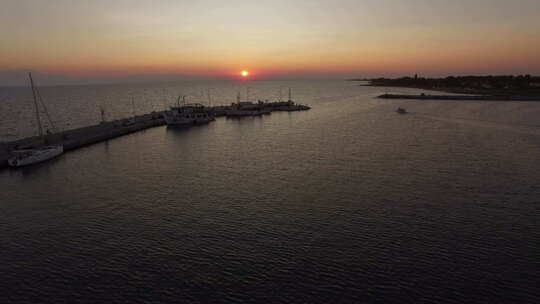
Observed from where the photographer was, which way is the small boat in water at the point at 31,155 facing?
facing away from the viewer and to the right of the viewer
